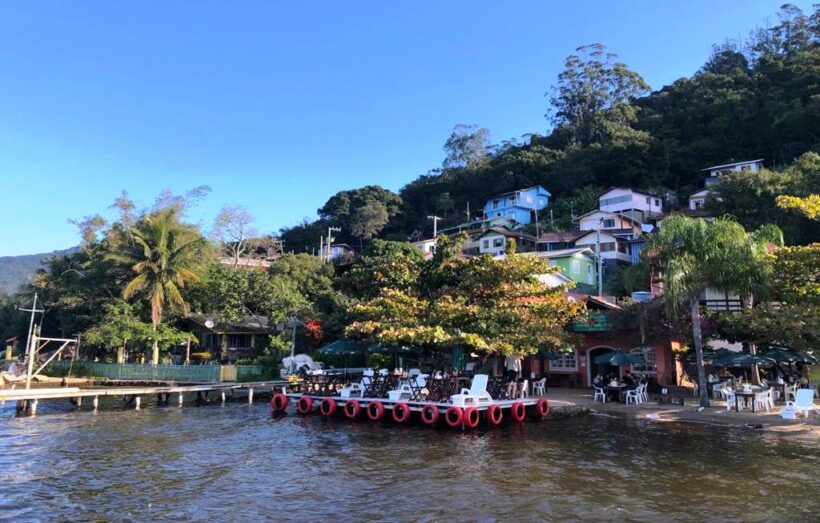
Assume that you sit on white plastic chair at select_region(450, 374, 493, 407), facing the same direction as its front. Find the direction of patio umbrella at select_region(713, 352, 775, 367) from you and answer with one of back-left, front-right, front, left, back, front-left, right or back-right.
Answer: back-left

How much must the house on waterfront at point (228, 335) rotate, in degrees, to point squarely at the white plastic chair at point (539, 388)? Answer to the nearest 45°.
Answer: approximately 45° to its left

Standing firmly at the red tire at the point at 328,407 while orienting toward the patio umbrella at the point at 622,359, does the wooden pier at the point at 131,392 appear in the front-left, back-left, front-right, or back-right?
back-left

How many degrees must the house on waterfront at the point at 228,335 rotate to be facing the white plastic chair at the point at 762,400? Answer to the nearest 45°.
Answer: approximately 45° to its left

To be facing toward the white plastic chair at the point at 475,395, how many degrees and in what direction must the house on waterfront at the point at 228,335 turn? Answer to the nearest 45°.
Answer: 0° — it already faces it

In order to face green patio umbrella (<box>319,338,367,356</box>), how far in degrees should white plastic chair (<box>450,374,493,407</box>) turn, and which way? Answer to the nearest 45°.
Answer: approximately 90° to its right

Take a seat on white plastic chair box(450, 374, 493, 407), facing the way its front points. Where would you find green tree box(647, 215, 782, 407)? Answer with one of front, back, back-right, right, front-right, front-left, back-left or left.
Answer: back-left

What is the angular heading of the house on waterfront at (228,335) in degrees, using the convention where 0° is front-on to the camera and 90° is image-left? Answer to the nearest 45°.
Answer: approximately 0°
